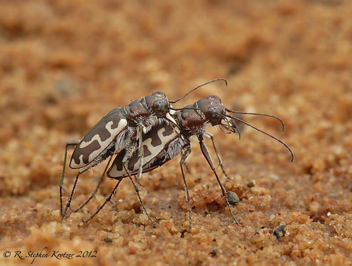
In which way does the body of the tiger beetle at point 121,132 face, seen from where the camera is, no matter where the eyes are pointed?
to the viewer's right

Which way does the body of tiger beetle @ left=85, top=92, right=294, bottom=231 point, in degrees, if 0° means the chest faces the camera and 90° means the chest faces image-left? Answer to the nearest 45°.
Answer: approximately 270°
